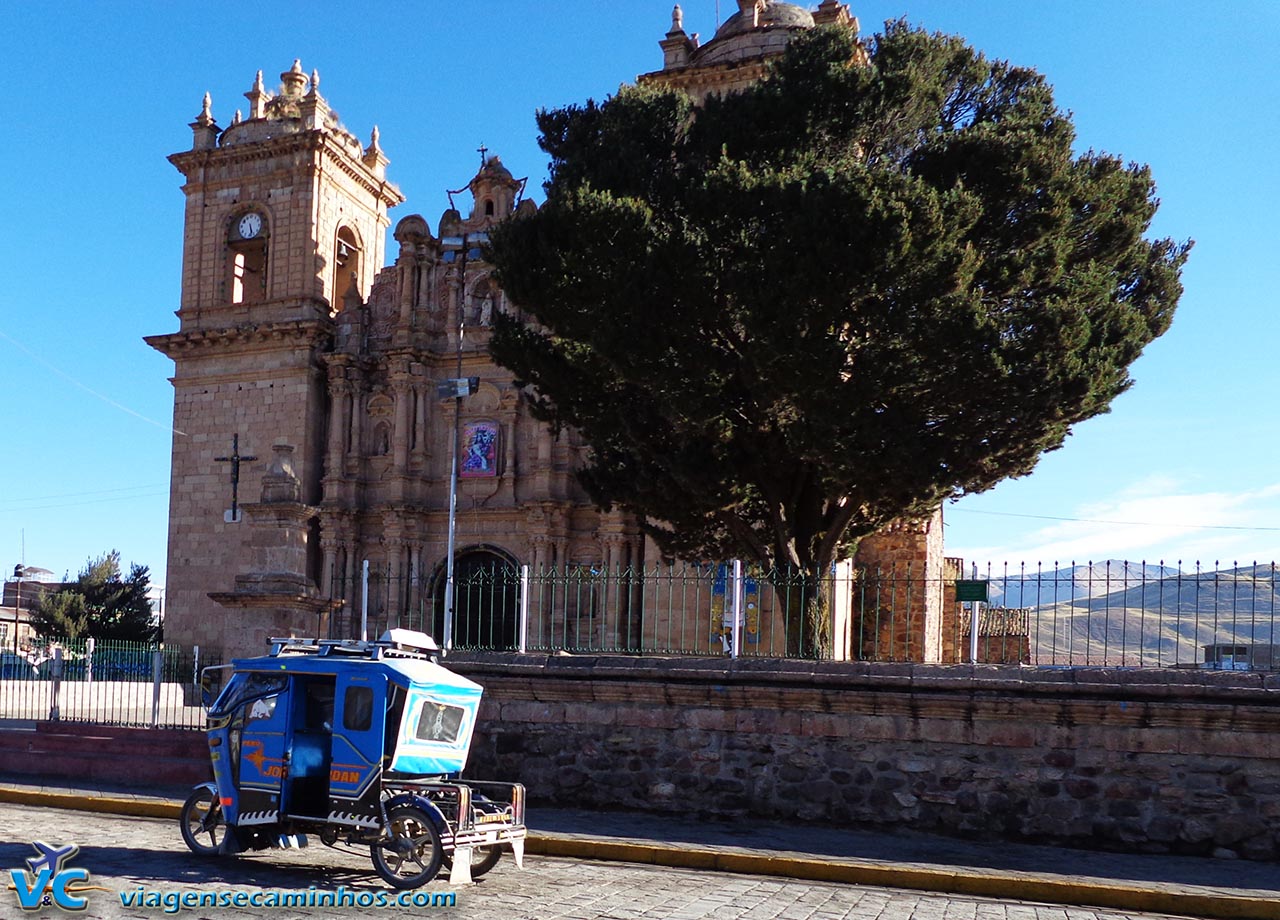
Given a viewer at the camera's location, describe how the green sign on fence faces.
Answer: facing the viewer

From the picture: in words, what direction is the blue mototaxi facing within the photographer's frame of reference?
facing away from the viewer and to the left of the viewer

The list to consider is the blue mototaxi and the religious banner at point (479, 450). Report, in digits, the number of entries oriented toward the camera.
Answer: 1

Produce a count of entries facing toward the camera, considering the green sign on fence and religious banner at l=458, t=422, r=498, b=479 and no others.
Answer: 2

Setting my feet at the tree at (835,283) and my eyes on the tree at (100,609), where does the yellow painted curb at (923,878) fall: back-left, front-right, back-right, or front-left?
back-left

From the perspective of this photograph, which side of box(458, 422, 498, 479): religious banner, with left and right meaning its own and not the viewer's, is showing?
front

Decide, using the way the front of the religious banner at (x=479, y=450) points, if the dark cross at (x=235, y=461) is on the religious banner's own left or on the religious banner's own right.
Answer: on the religious banner's own right

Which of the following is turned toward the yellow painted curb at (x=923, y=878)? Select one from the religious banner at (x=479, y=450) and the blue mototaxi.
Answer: the religious banner

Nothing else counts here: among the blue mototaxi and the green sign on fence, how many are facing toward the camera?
1

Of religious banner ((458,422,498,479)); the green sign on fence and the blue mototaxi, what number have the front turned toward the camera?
2
